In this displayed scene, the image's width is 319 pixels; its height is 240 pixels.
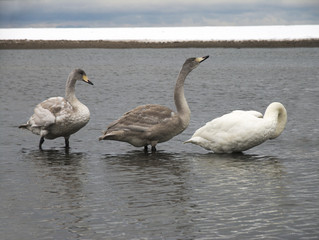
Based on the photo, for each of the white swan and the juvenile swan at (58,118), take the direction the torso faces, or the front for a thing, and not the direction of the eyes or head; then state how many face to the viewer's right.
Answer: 2

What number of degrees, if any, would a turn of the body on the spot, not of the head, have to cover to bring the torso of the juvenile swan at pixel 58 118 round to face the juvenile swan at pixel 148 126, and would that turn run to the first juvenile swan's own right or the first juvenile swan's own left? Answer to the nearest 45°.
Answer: approximately 45° to the first juvenile swan's own left

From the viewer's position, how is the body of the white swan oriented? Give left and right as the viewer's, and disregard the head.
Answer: facing to the right of the viewer

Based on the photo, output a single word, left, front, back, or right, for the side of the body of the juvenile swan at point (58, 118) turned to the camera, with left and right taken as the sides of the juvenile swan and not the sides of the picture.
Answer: right

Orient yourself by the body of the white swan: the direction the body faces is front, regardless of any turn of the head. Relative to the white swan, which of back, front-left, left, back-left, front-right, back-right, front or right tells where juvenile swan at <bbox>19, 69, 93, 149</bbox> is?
back

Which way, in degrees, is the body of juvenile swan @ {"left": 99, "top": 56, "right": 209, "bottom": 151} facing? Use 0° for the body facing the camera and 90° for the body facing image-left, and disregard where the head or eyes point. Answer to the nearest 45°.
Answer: approximately 270°

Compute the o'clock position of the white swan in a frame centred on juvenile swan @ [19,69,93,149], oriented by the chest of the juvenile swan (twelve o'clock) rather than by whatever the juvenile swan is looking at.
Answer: The white swan is roughly at 11 o'clock from the juvenile swan.

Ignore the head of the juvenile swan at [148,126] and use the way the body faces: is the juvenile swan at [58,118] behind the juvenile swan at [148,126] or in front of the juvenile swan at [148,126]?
behind

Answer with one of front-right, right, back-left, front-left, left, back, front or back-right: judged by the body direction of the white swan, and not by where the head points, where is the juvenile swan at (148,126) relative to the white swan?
back
